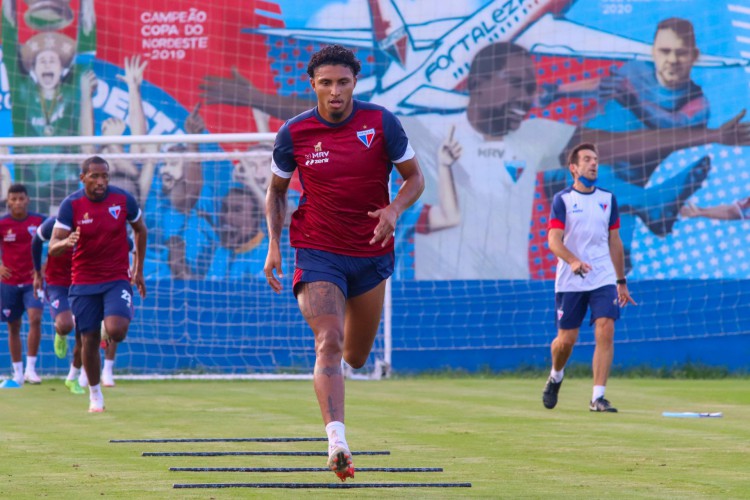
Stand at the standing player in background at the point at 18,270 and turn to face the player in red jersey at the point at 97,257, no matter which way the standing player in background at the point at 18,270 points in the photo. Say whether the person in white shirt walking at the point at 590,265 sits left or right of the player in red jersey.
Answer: left

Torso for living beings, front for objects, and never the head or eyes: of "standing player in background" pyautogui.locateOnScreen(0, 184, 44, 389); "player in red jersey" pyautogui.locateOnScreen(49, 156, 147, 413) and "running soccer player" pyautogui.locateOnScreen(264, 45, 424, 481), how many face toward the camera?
3

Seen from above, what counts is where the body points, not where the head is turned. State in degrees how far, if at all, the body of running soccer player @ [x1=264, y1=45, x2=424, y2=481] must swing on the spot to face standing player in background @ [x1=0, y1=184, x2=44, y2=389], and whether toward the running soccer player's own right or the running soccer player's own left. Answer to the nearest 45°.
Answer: approximately 135° to the running soccer player's own right

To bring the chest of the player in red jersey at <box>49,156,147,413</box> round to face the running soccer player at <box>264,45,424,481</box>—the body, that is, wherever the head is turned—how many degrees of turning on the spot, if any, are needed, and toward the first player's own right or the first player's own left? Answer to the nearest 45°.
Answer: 0° — they already face them

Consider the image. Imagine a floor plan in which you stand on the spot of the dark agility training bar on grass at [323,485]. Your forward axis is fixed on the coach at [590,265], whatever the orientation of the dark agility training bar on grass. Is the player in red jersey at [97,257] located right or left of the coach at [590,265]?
left

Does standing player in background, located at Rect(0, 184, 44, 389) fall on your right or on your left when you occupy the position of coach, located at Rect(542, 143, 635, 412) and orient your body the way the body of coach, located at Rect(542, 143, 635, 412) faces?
on your right

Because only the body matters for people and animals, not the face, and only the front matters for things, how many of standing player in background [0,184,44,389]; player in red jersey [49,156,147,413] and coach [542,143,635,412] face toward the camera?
3

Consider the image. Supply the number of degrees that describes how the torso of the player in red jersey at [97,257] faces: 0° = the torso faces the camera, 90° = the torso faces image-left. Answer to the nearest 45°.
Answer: approximately 0°

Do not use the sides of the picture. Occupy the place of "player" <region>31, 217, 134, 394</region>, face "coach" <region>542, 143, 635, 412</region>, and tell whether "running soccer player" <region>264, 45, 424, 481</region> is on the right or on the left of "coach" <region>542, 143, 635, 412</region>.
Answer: right
